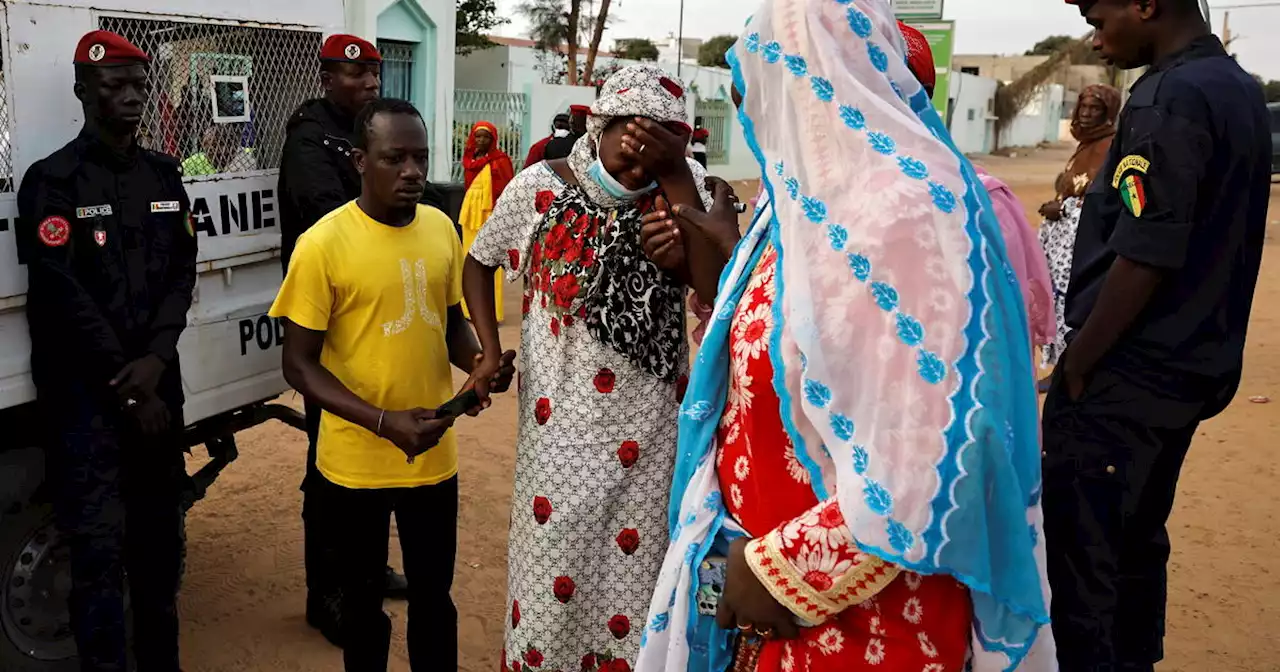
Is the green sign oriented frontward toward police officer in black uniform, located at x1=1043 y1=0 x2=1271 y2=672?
yes

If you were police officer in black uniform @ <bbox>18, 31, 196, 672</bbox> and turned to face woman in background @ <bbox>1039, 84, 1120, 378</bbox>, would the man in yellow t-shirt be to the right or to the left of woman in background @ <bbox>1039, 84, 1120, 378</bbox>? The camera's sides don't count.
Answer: right

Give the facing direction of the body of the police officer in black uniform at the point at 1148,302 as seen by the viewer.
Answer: to the viewer's left

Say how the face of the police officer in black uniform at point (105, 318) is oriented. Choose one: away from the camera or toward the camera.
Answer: toward the camera

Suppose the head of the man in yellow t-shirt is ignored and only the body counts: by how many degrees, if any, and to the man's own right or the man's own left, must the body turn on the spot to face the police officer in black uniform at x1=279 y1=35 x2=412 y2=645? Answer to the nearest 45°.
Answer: approximately 135° to the man's own left

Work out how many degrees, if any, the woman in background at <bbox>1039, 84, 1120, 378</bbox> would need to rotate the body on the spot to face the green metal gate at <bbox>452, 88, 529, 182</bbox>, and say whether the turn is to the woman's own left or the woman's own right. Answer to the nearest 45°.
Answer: approximately 90° to the woman's own right

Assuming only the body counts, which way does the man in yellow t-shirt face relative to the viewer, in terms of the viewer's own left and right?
facing the viewer and to the right of the viewer

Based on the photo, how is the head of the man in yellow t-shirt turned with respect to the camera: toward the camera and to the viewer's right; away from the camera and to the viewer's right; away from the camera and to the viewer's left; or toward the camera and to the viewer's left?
toward the camera and to the viewer's right

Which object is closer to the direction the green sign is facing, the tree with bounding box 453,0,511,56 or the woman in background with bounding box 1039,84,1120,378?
the woman in background

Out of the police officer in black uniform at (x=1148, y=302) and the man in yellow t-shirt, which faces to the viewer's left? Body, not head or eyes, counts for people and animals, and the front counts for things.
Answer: the police officer in black uniform

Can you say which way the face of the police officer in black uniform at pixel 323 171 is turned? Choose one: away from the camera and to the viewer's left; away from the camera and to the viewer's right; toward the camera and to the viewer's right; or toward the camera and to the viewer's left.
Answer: toward the camera and to the viewer's right

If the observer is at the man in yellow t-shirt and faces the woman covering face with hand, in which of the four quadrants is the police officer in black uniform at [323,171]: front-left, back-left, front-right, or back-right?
back-left

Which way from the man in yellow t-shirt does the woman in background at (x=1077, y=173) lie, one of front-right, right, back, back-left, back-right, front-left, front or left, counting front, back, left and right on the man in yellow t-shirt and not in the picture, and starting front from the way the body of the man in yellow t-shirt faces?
left

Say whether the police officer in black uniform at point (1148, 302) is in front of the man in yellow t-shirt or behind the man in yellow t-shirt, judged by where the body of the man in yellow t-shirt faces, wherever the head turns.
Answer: in front

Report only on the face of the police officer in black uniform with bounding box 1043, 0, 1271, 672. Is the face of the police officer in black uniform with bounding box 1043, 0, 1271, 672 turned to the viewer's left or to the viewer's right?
to the viewer's left

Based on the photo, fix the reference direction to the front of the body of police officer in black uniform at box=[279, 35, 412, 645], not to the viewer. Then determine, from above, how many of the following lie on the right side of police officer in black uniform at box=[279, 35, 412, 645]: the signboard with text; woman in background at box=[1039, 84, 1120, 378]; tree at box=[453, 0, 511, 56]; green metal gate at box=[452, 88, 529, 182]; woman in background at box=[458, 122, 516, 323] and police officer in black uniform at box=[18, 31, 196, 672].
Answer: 1

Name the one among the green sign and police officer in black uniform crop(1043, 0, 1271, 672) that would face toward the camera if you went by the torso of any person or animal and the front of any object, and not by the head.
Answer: the green sign

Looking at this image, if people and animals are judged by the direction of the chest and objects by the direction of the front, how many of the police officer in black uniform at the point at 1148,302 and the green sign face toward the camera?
1

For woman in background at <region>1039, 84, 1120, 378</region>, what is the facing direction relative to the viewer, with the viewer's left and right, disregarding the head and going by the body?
facing the viewer and to the left of the viewer
